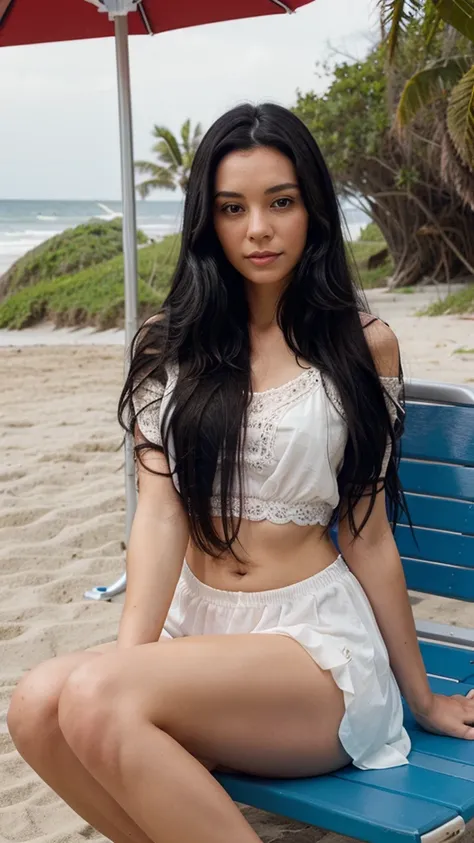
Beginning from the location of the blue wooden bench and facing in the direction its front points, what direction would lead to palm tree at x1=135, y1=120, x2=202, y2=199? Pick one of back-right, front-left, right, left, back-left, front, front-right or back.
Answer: back-right

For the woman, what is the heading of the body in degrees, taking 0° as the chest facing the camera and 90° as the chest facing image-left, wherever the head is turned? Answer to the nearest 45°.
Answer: approximately 45°

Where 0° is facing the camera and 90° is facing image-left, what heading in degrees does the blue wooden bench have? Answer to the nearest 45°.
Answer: approximately 45°

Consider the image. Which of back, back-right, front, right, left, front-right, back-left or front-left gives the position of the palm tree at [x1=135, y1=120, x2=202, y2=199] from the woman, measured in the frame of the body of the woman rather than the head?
back-right

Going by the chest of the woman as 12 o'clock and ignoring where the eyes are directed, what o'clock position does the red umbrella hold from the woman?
The red umbrella is roughly at 4 o'clock from the woman.

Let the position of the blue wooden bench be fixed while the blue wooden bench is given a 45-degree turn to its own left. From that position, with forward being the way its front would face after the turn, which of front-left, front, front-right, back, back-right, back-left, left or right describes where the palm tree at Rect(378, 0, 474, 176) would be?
back

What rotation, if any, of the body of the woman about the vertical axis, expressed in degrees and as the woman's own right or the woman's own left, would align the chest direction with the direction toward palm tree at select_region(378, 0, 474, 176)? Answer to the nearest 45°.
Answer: approximately 135° to the woman's own right
